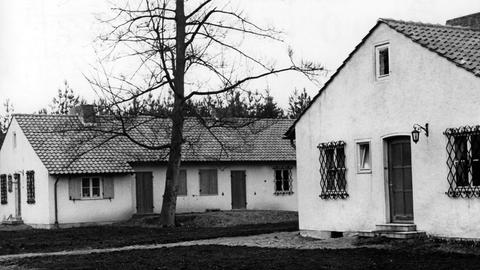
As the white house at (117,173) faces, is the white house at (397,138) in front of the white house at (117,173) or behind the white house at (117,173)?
in front

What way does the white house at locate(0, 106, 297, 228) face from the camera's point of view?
toward the camera

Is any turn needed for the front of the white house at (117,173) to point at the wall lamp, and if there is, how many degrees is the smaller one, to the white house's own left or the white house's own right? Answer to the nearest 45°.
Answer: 0° — it already faces it
